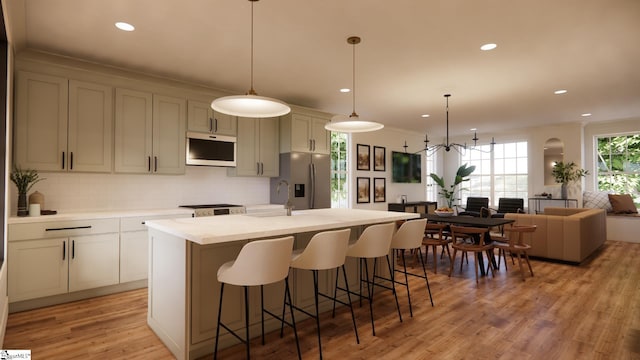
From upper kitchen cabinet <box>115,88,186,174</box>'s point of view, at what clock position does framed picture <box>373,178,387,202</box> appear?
The framed picture is roughly at 10 o'clock from the upper kitchen cabinet.

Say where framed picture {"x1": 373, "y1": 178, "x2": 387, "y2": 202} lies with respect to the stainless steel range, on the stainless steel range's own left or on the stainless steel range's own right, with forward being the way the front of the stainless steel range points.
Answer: on the stainless steel range's own left

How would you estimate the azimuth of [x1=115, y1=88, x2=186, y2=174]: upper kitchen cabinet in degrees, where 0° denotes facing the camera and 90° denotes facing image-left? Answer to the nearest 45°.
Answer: approximately 315°

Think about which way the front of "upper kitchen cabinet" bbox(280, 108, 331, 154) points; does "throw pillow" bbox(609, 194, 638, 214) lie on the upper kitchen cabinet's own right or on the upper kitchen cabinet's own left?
on the upper kitchen cabinet's own left

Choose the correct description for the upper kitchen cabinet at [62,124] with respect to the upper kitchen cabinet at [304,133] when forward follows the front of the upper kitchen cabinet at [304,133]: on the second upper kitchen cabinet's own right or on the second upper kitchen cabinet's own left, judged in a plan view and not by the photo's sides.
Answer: on the second upper kitchen cabinet's own right

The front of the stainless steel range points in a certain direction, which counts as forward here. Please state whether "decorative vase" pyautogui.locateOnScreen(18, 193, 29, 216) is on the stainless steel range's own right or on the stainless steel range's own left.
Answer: on the stainless steel range's own right

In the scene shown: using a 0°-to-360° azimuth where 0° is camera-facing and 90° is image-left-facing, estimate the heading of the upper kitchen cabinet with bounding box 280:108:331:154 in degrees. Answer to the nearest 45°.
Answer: approximately 315°

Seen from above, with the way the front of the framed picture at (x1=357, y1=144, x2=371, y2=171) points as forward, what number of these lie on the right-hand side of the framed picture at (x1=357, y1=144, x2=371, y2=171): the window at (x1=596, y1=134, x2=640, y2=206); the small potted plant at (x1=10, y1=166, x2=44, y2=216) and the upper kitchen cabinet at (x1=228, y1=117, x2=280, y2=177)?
2

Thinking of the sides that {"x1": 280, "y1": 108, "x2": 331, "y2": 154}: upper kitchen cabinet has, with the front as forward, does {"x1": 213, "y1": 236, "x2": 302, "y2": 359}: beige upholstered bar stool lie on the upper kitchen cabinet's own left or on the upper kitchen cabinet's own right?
on the upper kitchen cabinet's own right

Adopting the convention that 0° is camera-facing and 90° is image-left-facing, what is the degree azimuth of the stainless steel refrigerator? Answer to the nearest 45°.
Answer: approximately 315°
